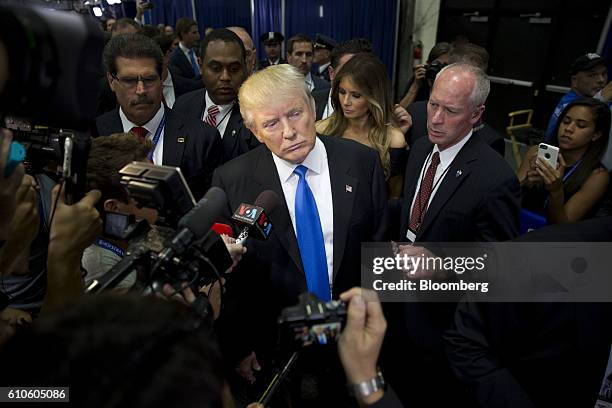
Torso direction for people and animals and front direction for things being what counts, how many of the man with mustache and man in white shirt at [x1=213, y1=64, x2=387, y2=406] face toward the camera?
2

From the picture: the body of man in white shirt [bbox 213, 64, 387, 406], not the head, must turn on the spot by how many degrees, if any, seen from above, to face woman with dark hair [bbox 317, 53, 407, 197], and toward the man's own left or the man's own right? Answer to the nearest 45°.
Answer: approximately 135° to the man's own left

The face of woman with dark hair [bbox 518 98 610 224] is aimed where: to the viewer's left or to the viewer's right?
to the viewer's left

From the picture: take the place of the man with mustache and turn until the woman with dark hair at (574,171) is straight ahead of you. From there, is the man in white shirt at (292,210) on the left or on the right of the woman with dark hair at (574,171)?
right

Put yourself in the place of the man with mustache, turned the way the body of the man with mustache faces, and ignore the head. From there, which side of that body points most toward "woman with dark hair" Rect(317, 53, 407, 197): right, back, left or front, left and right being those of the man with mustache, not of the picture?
left

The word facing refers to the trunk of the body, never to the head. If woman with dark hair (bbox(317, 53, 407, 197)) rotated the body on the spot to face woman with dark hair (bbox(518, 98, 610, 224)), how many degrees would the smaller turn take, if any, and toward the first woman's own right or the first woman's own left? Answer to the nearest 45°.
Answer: approximately 135° to the first woman's own left

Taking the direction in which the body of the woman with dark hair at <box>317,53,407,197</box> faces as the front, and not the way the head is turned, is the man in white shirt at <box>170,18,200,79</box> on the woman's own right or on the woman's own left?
on the woman's own right

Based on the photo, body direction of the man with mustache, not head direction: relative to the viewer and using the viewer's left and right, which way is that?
facing the viewer

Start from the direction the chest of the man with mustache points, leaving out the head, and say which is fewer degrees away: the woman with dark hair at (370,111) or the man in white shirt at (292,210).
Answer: the man in white shirt

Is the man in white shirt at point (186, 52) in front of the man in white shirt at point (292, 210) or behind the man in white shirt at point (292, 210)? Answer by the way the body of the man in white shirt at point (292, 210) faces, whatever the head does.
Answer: behind

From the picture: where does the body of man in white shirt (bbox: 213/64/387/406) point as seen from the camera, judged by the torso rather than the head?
toward the camera

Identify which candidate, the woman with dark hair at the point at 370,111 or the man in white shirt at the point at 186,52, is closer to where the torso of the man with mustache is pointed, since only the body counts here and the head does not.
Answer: the woman with dark hair

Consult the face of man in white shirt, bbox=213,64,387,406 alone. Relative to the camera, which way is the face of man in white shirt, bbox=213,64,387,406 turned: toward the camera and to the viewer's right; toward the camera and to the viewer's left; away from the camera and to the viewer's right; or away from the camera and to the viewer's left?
toward the camera and to the viewer's left

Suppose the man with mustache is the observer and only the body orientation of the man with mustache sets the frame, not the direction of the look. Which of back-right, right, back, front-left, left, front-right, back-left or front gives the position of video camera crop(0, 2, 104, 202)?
front
